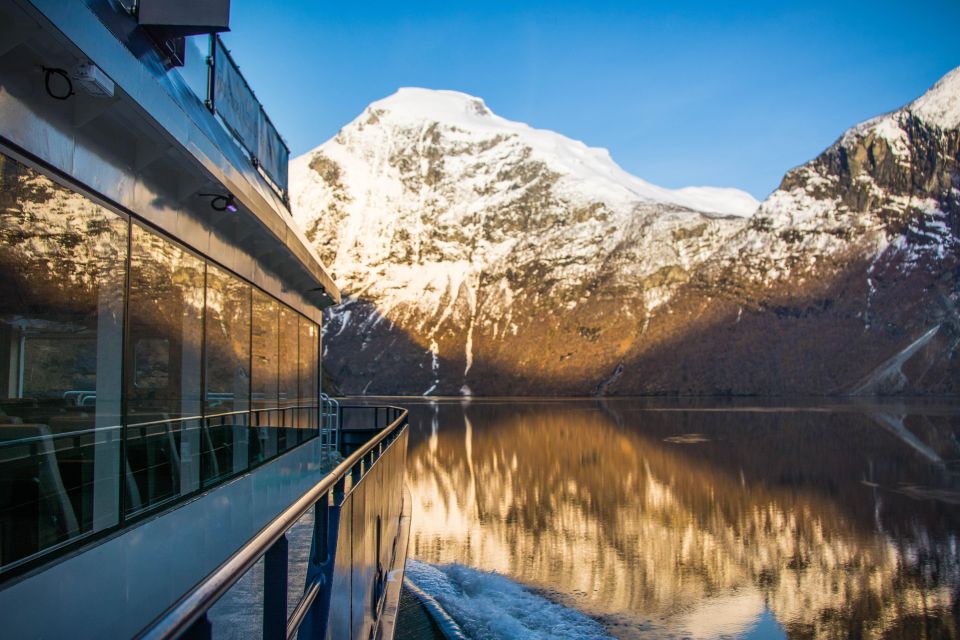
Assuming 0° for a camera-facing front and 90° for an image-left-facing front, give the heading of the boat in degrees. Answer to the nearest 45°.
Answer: approximately 180°
